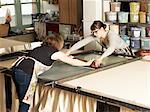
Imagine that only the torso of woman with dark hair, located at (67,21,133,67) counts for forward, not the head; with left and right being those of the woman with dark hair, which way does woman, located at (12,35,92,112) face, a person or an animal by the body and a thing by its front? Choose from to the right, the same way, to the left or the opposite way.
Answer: the opposite way

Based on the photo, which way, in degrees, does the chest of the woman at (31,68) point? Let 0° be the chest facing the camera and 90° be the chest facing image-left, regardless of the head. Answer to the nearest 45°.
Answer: approximately 225°

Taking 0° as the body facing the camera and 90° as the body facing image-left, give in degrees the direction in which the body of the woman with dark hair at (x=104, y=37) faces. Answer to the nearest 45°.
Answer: approximately 45°

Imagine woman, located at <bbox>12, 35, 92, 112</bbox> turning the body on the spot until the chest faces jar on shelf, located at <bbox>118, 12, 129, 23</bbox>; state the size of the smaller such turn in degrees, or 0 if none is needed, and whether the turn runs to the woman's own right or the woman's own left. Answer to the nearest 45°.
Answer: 0° — they already face it

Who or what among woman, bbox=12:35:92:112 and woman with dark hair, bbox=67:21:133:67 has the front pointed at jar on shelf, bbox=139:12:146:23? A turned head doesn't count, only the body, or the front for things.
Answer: the woman

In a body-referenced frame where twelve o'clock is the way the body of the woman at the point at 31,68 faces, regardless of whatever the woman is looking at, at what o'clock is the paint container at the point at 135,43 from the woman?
The paint container is roughly at 12 o'clock from the woman.

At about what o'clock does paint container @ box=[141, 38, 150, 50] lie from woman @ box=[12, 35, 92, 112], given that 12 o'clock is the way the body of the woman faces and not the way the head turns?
The paint container is roughly at 12 o'clock from the woman.

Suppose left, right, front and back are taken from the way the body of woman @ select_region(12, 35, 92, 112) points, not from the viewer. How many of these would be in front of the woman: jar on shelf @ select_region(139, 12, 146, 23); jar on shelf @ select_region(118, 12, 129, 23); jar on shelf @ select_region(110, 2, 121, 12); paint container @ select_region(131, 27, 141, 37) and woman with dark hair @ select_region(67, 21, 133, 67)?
5

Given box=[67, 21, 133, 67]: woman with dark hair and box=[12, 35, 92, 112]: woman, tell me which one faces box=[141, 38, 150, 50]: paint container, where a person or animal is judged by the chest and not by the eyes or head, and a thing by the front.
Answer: the woman

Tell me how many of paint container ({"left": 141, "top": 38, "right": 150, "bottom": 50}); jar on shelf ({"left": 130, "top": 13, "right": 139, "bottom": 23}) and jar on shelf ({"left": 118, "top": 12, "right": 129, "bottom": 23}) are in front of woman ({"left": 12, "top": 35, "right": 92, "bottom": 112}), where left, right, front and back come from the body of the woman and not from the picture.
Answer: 3

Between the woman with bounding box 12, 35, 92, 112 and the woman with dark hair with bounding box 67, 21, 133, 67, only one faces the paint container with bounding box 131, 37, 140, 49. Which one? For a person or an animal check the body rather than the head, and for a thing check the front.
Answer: the woman

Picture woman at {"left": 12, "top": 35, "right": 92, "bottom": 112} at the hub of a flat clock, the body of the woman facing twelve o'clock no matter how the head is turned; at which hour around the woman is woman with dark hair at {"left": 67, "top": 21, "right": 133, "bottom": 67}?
The woman with dark hair is roughly at 12 o'clock from the woman.

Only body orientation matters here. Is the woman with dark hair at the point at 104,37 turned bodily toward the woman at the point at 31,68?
yes

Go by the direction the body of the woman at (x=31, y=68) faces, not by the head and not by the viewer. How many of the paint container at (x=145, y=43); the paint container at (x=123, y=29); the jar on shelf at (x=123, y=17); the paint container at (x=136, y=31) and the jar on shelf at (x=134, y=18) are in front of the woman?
5

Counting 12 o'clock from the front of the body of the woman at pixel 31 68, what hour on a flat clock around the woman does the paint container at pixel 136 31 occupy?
The paint container is roughly at 12 o'clock from the woman.

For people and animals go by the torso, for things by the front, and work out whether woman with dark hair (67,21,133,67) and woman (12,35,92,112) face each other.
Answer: yes

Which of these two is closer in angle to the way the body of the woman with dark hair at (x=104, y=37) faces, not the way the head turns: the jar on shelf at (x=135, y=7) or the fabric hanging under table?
the fabric hanging under table

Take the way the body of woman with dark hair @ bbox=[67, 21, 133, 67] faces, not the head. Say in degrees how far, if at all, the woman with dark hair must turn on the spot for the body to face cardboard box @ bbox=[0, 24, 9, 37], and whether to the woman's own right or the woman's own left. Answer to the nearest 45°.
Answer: approximately 90° to the woman's own right
